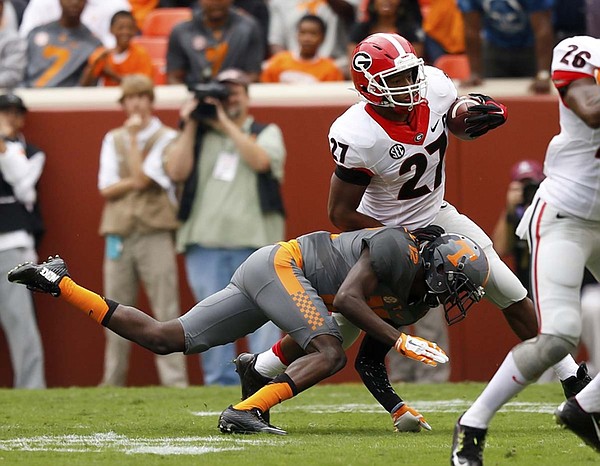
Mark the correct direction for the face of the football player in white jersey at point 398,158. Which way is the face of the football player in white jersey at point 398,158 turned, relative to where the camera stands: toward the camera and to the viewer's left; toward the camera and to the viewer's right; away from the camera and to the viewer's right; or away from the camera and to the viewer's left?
toward the camera and to the viewer's right

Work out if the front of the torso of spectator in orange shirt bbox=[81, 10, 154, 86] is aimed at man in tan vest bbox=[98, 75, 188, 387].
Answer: yes

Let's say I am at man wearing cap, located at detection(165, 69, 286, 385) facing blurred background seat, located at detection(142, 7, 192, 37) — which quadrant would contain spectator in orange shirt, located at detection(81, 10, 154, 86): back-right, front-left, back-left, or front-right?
front-left

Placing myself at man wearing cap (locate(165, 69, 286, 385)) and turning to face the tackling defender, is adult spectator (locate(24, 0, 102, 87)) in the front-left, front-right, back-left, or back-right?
back-right

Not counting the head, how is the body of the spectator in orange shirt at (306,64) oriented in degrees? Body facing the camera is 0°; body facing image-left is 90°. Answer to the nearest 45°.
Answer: approximately 0°

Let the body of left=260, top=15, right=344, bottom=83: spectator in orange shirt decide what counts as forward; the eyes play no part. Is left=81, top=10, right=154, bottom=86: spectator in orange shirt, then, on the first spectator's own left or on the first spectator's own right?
on the first spectator's own right

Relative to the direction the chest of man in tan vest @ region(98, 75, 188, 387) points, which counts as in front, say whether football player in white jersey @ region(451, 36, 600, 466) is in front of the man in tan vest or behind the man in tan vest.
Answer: in front

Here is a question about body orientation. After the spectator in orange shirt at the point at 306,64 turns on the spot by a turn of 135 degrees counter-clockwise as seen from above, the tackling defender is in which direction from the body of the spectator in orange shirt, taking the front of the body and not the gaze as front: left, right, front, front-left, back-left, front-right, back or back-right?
back-right

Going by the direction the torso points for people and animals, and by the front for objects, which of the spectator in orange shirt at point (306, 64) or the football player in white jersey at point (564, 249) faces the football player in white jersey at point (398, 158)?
the spectator in orange shirt

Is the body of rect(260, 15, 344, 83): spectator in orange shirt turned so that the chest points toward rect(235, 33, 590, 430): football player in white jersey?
yes

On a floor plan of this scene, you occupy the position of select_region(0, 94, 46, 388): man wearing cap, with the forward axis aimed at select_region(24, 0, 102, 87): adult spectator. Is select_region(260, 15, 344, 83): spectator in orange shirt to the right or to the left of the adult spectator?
right

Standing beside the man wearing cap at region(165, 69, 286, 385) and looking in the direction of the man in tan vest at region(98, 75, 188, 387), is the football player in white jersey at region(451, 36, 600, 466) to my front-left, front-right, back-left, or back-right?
back-left

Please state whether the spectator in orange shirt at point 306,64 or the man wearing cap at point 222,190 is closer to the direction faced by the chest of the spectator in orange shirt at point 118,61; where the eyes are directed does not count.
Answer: the man wearing cap

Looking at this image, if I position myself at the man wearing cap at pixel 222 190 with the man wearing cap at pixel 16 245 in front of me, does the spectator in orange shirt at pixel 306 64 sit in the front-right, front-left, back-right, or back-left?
back-right

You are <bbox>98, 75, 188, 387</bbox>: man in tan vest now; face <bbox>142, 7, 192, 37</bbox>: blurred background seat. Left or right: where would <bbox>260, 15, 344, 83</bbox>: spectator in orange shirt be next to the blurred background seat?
right

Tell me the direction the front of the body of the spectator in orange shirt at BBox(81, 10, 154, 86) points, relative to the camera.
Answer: toward the camera
